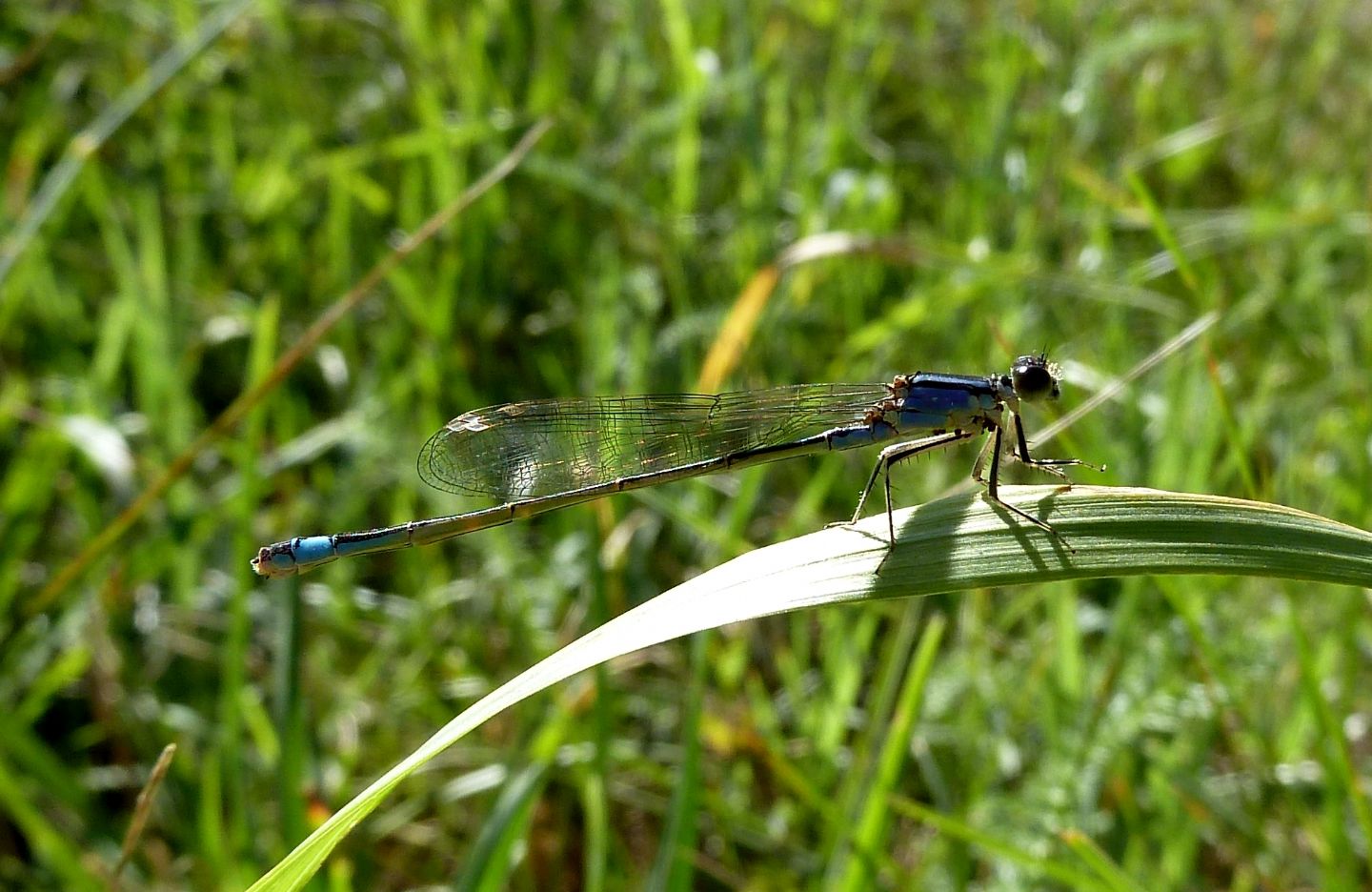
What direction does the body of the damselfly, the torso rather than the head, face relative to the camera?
to the viewer's right
